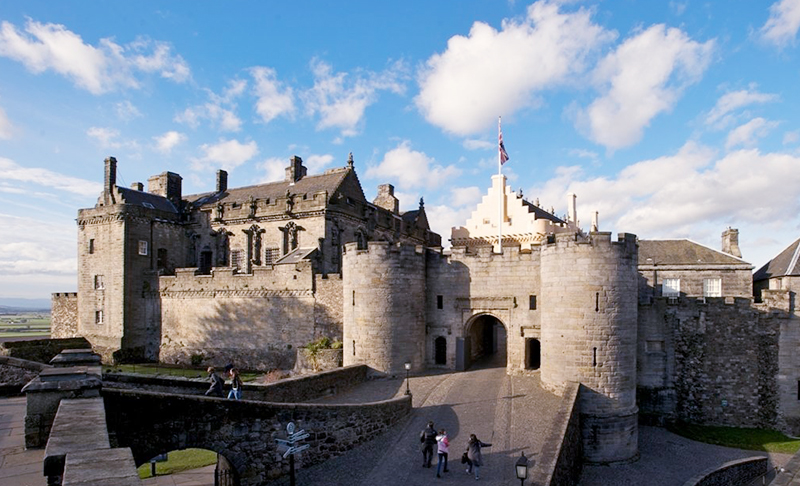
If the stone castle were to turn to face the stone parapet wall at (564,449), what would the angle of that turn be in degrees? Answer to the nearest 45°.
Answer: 0° — it already faces it

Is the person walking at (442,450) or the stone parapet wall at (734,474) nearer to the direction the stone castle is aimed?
the person walking

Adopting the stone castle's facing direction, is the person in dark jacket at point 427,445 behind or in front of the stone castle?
in front

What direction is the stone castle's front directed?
toward the camera

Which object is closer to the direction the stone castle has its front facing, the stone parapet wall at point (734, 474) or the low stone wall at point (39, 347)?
the stone parapet wall

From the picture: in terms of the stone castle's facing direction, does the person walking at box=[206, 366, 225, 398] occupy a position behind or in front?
in front

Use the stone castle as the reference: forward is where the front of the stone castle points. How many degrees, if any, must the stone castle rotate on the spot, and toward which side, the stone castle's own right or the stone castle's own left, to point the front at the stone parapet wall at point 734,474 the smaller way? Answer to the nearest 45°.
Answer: approximately 45° to the stone castle's own left

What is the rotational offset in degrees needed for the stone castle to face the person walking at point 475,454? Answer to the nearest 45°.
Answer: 0° — it already faces them
